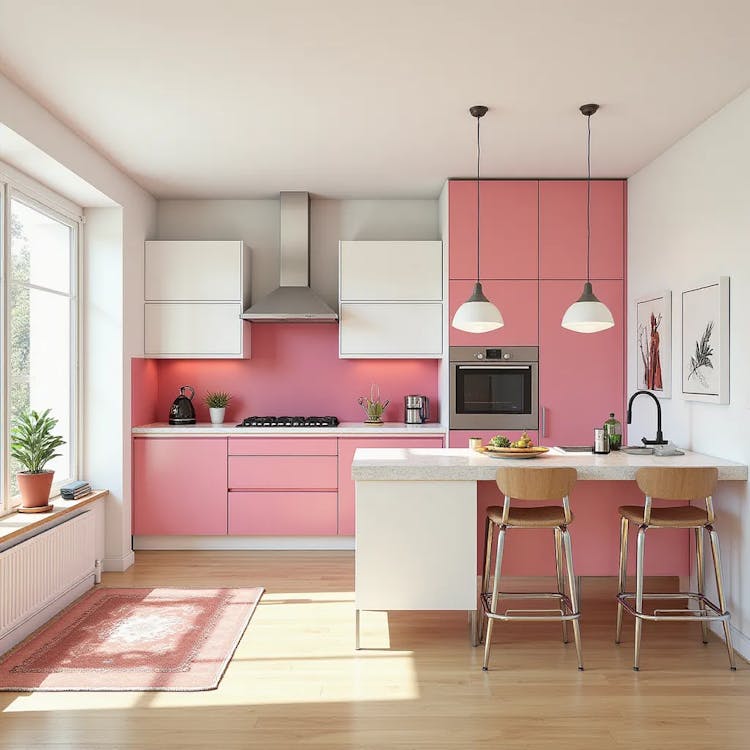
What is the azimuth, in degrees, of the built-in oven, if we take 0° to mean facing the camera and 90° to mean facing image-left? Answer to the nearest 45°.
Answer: approximately 0°

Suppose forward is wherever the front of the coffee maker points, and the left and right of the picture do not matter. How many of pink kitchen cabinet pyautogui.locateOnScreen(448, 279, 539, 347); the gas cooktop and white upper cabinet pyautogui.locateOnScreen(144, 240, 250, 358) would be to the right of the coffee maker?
2

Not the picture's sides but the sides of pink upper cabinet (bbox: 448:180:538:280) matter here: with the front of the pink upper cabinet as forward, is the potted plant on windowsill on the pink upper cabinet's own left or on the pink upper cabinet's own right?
on the pink upper cabinet's own right

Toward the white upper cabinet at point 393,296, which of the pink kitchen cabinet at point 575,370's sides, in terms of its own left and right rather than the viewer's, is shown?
right

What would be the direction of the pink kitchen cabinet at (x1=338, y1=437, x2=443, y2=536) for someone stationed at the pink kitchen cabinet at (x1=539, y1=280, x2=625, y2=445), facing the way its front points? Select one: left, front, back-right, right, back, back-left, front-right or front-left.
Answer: right

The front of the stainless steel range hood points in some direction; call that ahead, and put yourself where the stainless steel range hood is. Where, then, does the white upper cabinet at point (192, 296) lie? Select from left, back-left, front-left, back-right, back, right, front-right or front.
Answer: right

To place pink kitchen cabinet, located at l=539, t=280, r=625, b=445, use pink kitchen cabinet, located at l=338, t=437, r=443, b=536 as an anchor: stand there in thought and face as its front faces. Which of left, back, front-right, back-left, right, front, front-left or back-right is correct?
left

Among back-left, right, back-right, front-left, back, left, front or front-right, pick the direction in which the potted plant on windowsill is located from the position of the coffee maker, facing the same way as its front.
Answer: front-right
